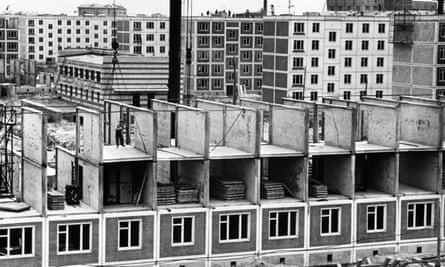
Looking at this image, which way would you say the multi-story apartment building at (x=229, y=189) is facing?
toward the camera

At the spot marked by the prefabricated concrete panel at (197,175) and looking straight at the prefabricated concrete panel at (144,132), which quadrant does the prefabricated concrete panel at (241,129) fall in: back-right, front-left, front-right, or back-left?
back-right
